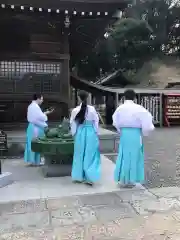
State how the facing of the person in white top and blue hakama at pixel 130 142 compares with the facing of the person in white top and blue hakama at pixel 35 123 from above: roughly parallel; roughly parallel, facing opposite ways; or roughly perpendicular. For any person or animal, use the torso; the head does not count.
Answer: roughly perpendicular

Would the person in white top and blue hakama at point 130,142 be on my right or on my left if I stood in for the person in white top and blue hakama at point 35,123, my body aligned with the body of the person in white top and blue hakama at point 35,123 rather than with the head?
on my right

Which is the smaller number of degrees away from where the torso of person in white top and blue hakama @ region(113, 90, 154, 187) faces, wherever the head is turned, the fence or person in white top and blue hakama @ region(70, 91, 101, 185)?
the fence

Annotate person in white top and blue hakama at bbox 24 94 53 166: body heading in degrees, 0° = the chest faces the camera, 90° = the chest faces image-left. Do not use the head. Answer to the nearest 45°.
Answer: approximately 270°

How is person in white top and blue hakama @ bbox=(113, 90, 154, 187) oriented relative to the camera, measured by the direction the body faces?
away from the camera

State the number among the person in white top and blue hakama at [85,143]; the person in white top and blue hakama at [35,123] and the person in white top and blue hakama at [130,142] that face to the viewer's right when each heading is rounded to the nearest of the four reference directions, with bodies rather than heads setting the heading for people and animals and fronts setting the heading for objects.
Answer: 1

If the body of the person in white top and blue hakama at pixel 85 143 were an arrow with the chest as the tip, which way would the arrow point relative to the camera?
away from the camera

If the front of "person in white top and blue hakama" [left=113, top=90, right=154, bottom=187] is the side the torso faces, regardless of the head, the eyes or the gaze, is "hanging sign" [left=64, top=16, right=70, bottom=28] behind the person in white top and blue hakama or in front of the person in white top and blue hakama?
in front

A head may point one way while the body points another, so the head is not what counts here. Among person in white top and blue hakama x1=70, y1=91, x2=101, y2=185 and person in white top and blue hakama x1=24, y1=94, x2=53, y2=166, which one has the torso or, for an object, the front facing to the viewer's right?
person in white top and blue hakama x1=24, y1=94, x2=53, y2=166

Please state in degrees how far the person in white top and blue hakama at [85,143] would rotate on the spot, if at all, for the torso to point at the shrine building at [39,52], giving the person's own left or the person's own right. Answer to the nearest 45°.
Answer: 0° — they already face it

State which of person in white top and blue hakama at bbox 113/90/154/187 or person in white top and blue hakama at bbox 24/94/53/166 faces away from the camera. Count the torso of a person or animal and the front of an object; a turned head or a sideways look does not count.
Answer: person in white top and blue hakama at bbox 113/90/154/187
